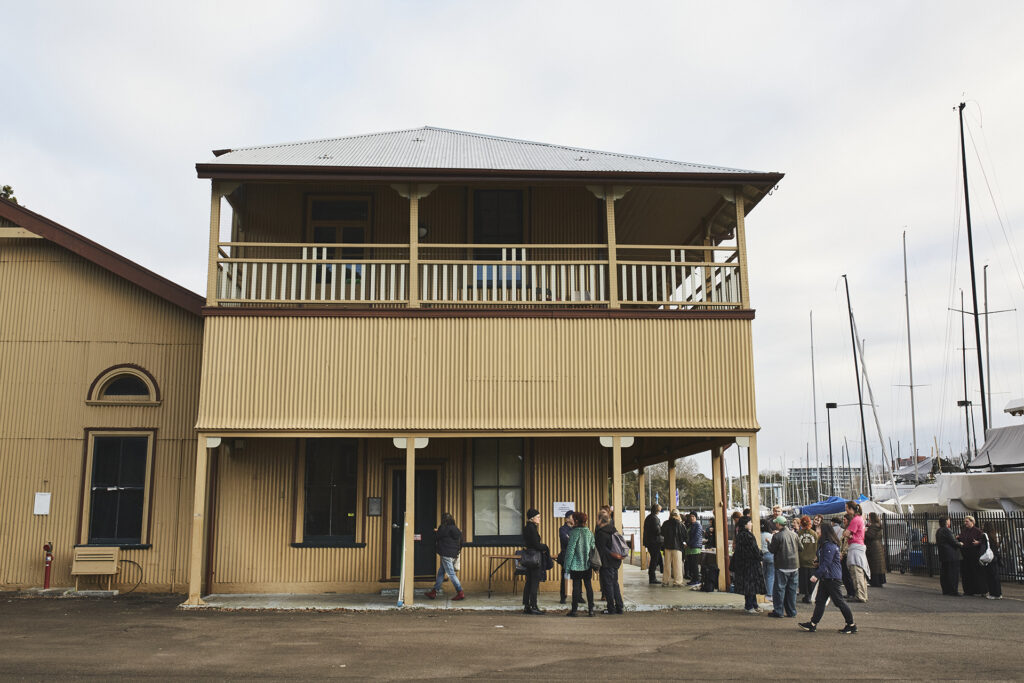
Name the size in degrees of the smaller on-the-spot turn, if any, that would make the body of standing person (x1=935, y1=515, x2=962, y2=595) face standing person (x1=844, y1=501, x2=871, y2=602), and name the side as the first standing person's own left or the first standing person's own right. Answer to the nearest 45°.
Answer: approximately 135° to the first standing person's own right

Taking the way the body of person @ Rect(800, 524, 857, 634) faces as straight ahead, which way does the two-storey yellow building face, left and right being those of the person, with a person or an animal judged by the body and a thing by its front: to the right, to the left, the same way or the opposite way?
to the left

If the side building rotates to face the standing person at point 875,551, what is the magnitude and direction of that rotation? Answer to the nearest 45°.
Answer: approximately 90° to its left

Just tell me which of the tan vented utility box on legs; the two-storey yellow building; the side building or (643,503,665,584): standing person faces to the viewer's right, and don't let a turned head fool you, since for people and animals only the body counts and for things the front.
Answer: the standing person

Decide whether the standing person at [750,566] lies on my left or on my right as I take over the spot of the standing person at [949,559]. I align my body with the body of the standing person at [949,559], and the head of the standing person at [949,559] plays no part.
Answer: on my right

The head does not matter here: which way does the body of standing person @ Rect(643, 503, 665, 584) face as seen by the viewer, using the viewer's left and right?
facing to the right of the viewer
